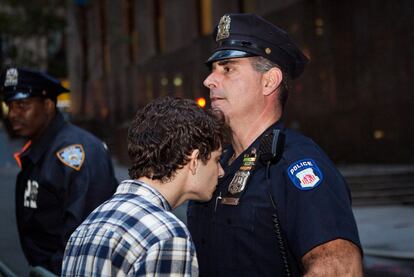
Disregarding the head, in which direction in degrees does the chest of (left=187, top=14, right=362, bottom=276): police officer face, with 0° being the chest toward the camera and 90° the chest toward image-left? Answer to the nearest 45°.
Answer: approximately 45°

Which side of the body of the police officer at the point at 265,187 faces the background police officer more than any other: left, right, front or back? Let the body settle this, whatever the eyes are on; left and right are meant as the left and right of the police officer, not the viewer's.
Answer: right

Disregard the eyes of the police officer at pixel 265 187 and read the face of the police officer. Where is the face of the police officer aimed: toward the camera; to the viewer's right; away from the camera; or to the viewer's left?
to the viewer's left

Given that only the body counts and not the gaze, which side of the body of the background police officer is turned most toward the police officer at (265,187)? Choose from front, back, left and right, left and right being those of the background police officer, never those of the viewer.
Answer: left

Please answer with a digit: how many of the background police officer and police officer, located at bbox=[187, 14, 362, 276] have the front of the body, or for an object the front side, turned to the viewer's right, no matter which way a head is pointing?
0

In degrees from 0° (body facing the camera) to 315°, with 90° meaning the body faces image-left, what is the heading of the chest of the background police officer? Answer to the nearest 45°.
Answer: approximately 45°
